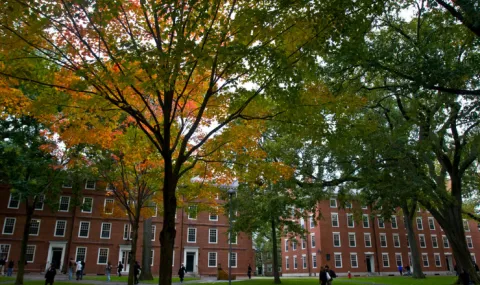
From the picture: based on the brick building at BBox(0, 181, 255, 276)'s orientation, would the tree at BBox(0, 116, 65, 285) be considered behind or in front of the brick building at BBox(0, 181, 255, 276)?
in front

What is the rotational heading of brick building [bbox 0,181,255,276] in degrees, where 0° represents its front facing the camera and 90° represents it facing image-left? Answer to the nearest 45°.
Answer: approximately 0°
